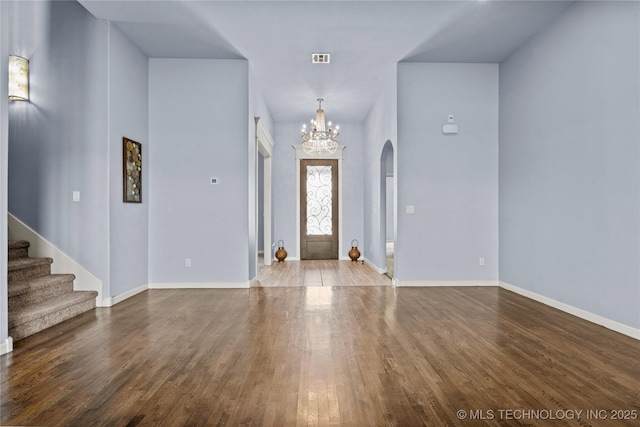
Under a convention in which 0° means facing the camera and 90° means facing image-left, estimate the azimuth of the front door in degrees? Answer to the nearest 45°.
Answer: approximately 0°

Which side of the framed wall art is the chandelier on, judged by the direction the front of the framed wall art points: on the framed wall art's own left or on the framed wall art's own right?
on the framed wall art's own left

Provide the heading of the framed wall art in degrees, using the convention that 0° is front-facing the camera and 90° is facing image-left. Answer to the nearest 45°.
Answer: approximately 315°

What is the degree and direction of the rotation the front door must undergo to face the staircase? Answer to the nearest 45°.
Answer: approximately 45° to its right

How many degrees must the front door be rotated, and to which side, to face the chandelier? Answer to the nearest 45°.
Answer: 0° — it already faces it

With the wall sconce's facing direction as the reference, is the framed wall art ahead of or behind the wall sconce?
ahead

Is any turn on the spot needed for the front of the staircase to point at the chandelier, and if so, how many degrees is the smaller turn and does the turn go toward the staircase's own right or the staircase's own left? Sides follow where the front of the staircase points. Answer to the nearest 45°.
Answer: approximately 45° to the staircase's own left

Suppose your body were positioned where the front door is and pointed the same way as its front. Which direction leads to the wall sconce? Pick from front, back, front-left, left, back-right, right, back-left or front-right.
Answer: front-right

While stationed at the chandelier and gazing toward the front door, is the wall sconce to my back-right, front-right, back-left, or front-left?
back-left

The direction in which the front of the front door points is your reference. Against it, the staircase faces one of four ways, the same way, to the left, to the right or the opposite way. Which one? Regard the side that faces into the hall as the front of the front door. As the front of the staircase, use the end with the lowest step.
to the left

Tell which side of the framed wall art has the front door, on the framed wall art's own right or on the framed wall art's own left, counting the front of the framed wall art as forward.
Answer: on the framed wall art's own left

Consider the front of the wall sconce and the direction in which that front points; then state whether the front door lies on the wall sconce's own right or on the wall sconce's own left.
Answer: on the wall sconce's own left

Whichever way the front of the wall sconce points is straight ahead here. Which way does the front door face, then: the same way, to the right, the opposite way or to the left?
to the right

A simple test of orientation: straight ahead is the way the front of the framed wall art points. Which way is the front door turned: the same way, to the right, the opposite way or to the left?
to the right
